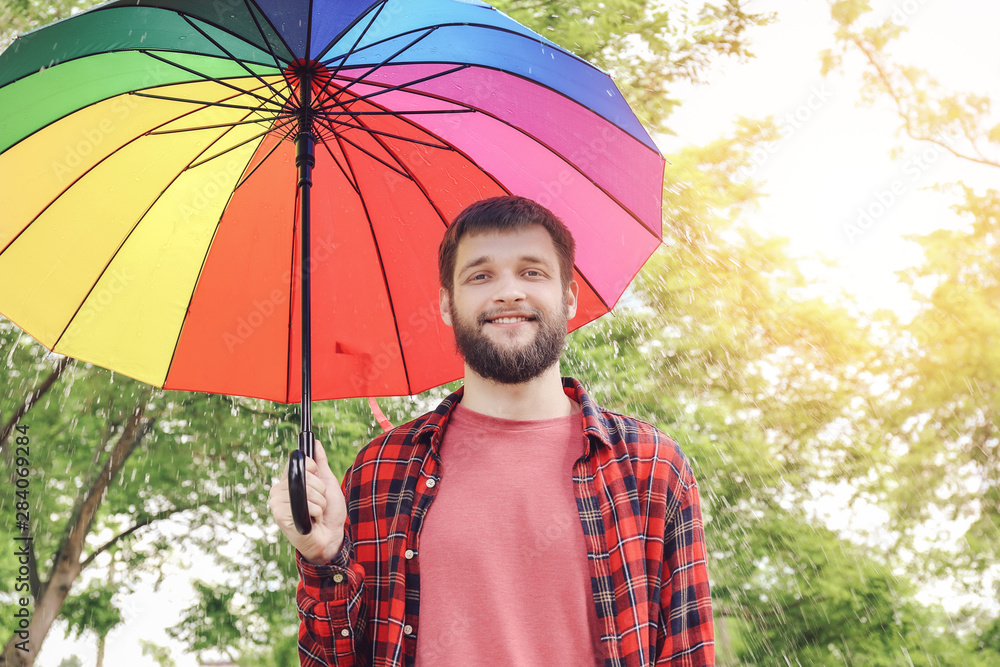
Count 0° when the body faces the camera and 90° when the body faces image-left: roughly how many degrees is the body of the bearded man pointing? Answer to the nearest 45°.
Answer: approximately 0°

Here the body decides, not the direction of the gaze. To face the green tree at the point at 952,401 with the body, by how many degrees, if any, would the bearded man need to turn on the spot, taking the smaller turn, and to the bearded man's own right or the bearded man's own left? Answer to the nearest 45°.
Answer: approximately 135° to the bearded man's own left
